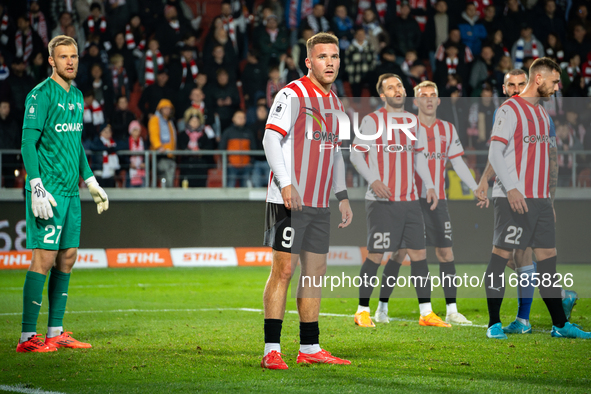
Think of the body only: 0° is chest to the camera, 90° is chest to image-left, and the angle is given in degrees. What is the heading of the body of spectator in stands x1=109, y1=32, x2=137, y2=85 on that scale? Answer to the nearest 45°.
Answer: approximately 0°

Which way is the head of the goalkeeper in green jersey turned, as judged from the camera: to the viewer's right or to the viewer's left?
to the viewer's right

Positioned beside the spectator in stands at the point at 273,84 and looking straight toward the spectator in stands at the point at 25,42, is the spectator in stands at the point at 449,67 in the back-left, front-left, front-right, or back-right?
back-right

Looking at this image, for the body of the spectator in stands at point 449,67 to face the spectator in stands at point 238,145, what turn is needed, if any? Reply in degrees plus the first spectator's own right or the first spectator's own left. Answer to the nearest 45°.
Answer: approximately 45° to the first spectator's own right

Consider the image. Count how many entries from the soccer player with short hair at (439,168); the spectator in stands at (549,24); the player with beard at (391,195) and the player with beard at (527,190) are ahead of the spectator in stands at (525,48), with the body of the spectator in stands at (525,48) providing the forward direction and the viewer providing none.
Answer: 3

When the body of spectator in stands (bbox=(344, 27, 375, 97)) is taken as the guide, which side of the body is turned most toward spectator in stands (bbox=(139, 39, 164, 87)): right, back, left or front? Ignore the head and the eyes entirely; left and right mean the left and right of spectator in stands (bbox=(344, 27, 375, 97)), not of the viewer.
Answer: right

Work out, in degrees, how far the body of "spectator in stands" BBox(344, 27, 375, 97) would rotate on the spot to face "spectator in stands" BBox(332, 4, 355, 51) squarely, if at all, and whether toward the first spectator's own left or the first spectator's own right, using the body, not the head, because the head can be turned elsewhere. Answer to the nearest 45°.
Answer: approximately 180°

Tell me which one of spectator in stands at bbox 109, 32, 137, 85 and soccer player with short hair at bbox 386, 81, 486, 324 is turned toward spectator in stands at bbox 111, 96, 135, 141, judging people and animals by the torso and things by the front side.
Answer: spectator in stands at bbox 109, 32, 137, 85
